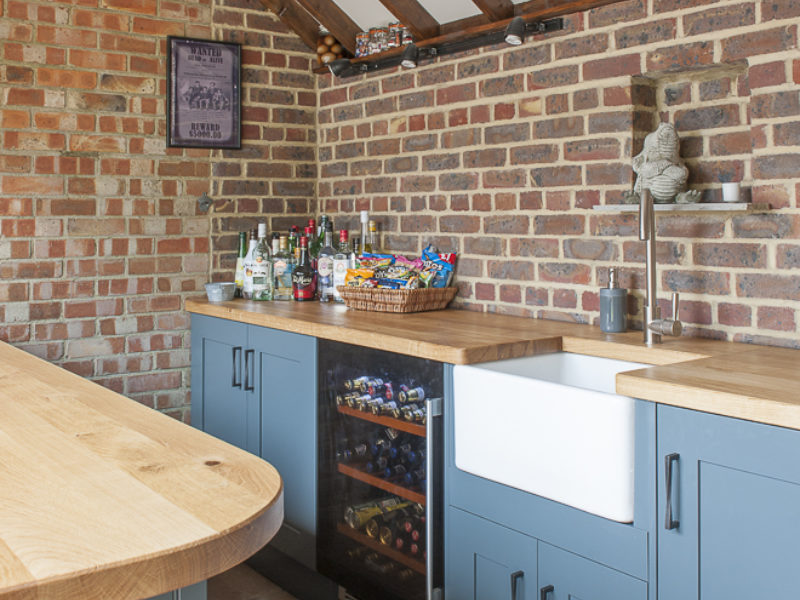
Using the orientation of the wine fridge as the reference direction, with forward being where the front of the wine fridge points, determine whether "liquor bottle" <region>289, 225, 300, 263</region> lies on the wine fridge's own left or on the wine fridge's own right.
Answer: on the wine fridge's own right

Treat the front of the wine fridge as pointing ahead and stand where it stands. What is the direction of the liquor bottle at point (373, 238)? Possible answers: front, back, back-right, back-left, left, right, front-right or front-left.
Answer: back-right

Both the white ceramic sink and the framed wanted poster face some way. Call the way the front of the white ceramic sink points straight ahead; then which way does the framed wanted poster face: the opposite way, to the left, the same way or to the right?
to the left

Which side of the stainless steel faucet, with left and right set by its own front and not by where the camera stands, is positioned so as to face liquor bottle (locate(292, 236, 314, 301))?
right

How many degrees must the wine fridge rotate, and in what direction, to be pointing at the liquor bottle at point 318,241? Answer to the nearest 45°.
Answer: approximately 135° to its right

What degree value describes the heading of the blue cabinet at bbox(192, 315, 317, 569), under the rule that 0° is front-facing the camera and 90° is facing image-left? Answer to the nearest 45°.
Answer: approximately 45°
